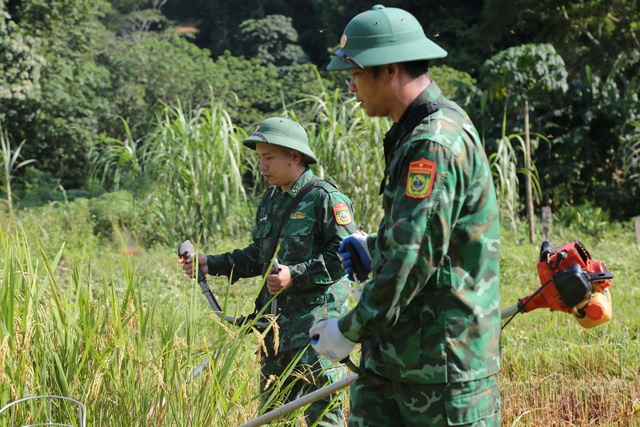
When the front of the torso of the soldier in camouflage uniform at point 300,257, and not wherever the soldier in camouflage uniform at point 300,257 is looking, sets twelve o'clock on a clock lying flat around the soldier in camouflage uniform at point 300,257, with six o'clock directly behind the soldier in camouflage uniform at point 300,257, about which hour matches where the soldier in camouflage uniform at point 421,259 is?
the soldier in camouflage uniform at point 421,259 is roughly at 10 o'clock from the soldier in camouflage uniform at point 300,257.

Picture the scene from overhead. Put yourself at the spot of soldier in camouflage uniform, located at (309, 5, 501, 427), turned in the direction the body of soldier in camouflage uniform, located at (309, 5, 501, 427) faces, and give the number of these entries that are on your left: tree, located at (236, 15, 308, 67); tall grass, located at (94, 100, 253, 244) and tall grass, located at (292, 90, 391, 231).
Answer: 0

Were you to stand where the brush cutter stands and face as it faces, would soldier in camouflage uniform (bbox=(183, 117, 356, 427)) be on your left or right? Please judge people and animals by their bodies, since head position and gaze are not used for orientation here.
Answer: on your right

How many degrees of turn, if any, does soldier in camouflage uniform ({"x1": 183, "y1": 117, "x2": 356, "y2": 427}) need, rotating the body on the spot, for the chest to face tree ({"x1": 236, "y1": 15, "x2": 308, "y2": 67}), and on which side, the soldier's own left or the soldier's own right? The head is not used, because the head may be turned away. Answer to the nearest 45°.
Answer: approximately 135° to the soldier's own right

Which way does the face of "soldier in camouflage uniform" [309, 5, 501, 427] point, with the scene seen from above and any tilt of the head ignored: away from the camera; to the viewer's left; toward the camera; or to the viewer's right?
to the viewer's left

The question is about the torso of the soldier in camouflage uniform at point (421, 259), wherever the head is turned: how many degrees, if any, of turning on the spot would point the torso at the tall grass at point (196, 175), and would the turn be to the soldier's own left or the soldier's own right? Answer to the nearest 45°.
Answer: approximately 90° to the soldier's own right

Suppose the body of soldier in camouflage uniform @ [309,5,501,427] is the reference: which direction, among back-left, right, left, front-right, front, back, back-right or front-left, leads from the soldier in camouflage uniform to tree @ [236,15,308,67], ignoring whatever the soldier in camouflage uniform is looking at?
right

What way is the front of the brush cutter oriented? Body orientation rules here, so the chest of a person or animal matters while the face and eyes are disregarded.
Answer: to the viewer's left

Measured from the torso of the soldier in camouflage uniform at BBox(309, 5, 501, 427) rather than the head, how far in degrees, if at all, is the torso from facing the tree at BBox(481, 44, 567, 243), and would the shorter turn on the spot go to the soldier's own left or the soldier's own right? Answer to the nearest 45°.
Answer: approximately 90° to the soldier's own right

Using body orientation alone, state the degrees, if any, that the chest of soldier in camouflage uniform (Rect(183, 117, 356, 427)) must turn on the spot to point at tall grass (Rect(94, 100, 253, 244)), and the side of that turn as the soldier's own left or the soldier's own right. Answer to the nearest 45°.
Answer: approximately 135° to the soldier's own right

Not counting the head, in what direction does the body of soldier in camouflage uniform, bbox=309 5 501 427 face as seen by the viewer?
to the viewer's left

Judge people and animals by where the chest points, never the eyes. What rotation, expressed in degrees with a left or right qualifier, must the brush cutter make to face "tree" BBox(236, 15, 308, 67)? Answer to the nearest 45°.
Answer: approximately 90° to its right

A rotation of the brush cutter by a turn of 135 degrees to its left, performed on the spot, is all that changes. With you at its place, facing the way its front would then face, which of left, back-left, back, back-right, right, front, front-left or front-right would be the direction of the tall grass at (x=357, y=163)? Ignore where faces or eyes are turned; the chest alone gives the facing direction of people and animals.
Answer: back-left

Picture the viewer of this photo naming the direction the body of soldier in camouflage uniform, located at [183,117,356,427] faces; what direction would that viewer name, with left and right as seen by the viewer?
facing the viewer and to the left of the viewer
